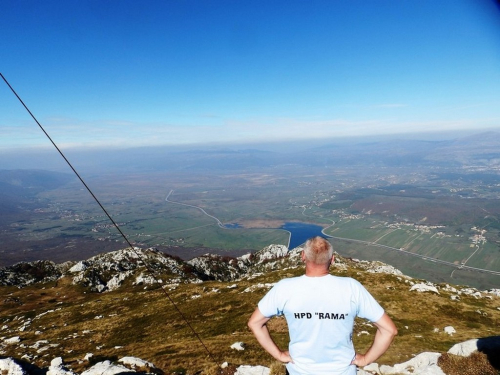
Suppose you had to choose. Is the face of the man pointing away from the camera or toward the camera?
away from the camera

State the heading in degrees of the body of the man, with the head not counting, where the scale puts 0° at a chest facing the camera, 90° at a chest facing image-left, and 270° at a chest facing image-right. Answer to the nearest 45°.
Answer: approximately 180°
